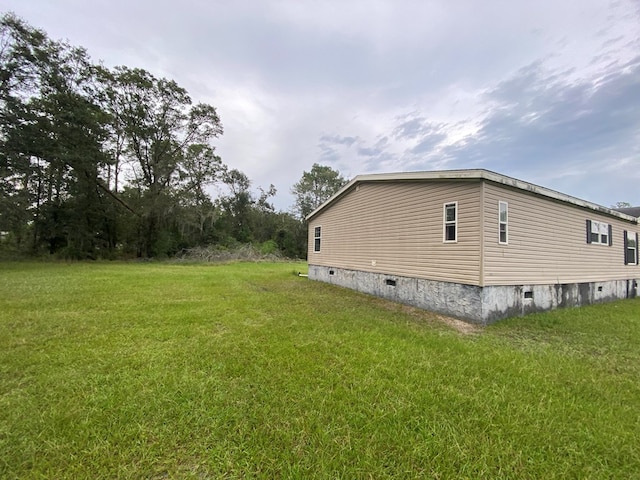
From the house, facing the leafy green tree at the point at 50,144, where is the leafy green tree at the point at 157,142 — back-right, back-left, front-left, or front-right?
front-right
